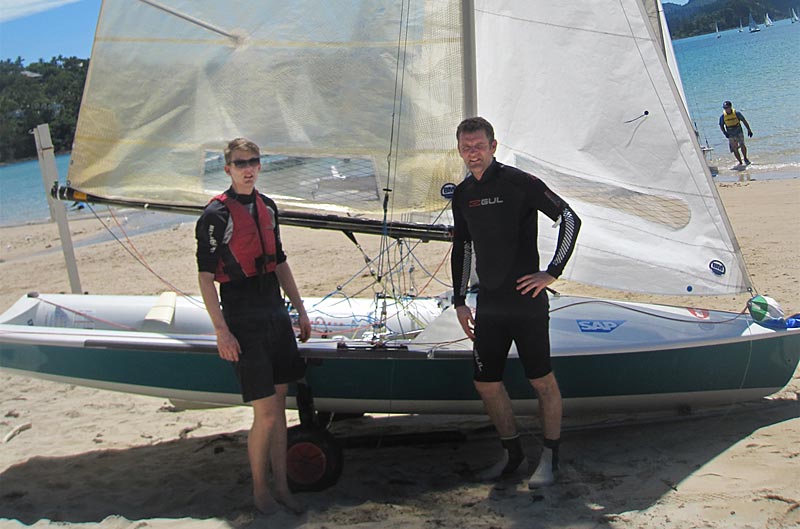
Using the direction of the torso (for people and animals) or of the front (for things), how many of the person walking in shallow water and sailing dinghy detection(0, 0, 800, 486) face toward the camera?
1

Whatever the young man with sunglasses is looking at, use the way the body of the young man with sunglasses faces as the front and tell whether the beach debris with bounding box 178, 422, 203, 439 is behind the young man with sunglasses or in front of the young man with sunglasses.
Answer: behind

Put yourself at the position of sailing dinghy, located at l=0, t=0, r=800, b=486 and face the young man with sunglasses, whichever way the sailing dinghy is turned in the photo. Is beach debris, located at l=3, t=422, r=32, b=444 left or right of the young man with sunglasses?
right

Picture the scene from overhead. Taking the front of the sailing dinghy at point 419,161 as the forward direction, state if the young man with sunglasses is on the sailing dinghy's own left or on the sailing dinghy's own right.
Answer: on the sailing dinghy's own right

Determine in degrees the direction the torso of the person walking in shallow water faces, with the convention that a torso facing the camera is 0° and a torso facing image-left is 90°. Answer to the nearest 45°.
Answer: approximately 0°

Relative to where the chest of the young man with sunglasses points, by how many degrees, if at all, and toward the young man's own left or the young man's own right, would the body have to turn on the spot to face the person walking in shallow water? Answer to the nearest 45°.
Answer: approximately 90° to the young man's own left

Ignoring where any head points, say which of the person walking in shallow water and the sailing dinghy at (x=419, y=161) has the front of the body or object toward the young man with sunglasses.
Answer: the person walking in shallow water

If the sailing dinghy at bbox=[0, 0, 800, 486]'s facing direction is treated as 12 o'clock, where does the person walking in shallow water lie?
The person walking in shallow water is roughly at 10 o'clock from the sailing dinghy.

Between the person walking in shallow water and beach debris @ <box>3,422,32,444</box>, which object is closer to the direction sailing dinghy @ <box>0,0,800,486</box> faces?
the person walking in shallow water

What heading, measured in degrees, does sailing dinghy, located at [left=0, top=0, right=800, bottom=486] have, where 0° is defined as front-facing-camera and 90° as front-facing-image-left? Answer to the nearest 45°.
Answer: approximately 270°

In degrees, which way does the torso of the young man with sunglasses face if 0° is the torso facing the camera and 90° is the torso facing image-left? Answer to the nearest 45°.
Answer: approximately 315°
